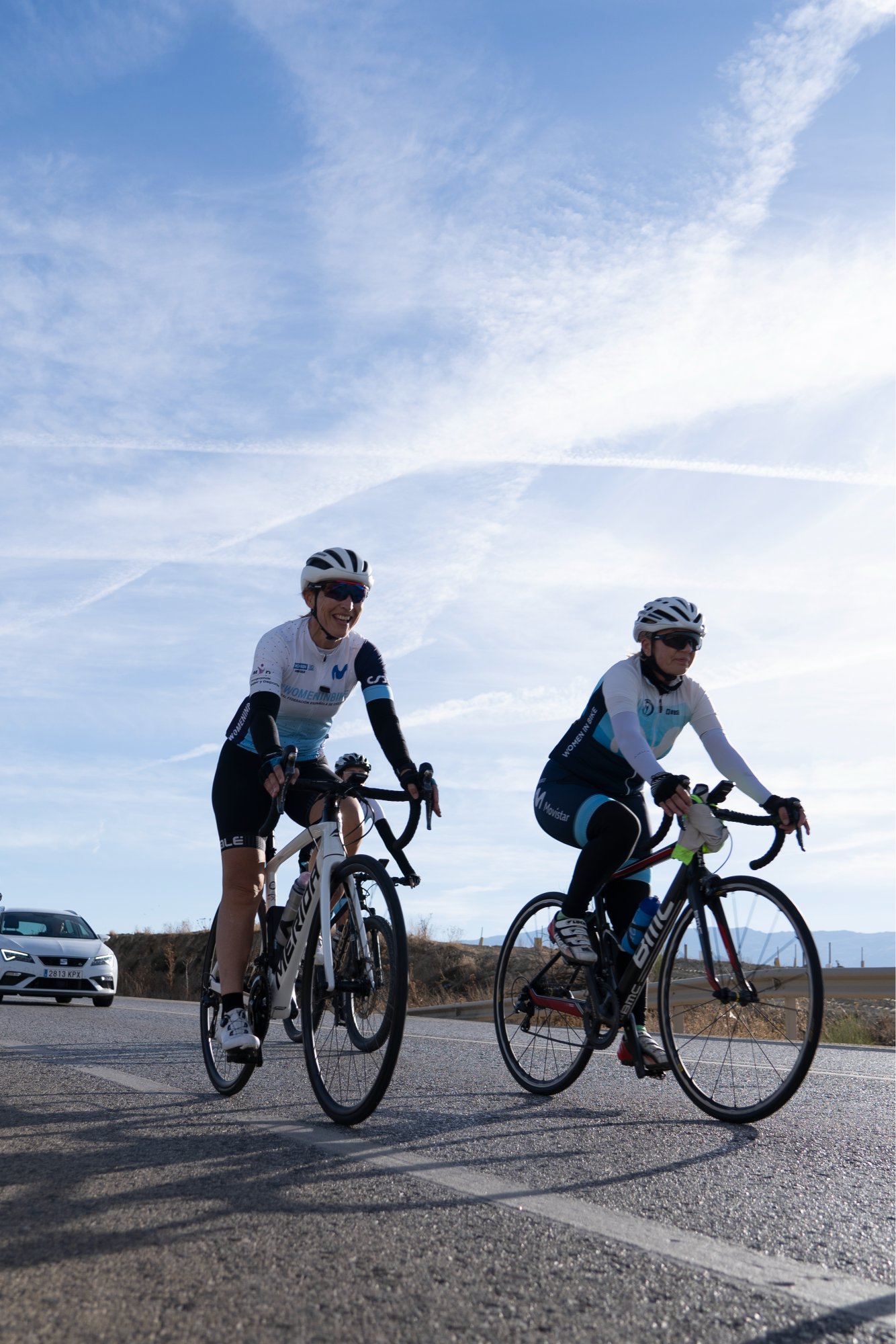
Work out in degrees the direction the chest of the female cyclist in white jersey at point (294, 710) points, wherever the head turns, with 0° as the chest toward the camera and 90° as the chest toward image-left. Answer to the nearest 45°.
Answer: approximately 315°

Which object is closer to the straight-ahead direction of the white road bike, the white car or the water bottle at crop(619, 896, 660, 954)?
the water bottle

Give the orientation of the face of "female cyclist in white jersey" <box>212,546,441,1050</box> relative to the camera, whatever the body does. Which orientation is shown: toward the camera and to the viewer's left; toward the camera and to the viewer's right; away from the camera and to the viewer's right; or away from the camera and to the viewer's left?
toward the camera and to the viewer's right

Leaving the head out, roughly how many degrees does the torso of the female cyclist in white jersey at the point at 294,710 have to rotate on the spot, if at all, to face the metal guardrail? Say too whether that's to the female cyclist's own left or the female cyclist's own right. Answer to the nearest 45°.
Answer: approximately 90° to the female cyclist's own left

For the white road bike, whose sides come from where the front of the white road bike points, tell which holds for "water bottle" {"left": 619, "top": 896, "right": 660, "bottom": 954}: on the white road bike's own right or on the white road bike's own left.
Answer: on the white road bike's own left

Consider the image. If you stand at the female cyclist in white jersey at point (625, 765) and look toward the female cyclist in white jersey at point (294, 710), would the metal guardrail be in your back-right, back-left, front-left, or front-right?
back-right
